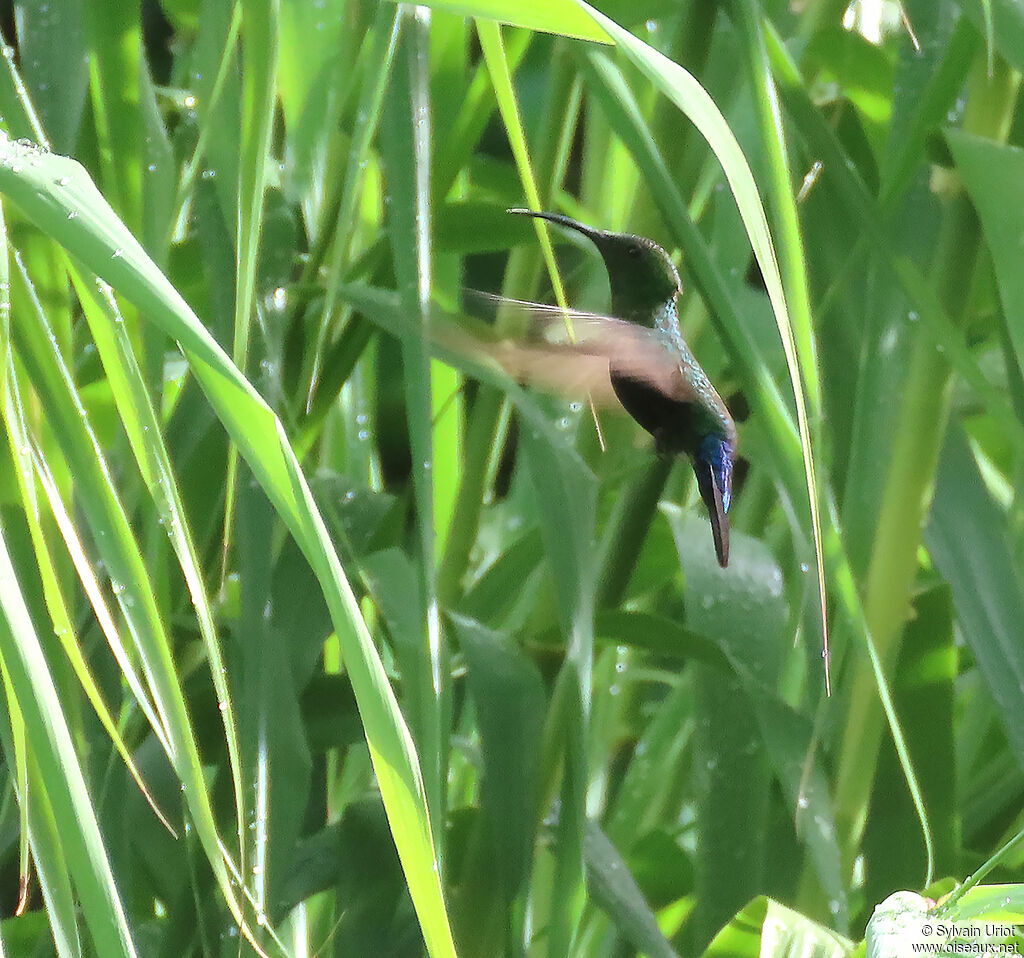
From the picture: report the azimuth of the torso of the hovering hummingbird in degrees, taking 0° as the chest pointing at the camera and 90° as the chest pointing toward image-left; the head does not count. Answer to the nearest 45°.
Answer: approximately 90°
